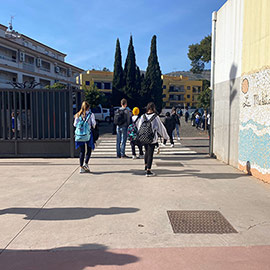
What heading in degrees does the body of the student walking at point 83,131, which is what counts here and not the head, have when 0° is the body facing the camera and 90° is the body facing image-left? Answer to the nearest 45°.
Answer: approximately 180°

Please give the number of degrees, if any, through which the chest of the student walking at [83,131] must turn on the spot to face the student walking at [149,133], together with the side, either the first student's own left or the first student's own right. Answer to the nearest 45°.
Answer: approximately 90° to the first student's own right

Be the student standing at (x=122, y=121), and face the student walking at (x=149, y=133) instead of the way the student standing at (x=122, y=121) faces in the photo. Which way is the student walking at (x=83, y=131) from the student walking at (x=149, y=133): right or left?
right

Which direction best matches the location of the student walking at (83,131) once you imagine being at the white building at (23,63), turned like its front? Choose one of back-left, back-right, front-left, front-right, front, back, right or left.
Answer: front-right

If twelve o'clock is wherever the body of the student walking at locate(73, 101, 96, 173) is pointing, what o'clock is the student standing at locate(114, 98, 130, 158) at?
the student standing at locate(114, 98, 130, 158) is roughly at 1 o'clock from the student walking at locate(73, 101, 96, 173).

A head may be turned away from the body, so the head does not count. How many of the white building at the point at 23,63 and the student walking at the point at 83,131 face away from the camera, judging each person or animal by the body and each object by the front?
1

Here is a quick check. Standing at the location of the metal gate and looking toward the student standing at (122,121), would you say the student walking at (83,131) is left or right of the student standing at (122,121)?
right

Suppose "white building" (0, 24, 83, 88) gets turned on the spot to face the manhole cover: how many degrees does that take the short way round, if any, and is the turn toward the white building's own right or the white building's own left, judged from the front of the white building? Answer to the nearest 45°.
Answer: approximately 45° to the white building's own right

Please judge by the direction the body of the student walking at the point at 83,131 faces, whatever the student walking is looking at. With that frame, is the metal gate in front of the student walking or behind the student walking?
in front

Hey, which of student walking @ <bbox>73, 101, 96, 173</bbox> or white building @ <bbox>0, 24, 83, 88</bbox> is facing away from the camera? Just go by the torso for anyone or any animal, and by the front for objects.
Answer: the student walking
